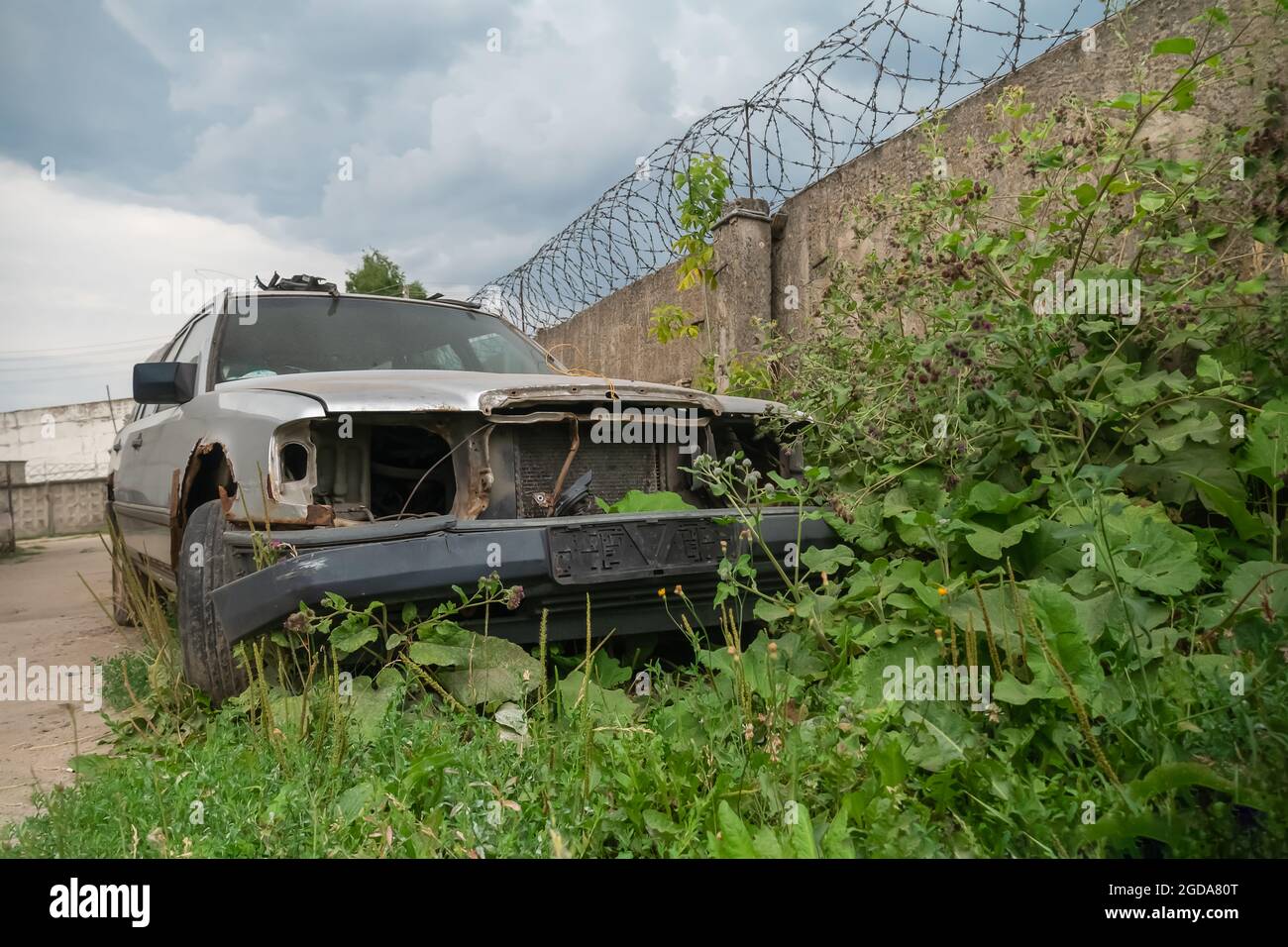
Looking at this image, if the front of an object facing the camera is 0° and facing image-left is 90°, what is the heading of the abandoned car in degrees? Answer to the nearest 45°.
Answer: approximately 315°

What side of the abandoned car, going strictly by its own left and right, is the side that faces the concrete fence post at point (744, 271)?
left
